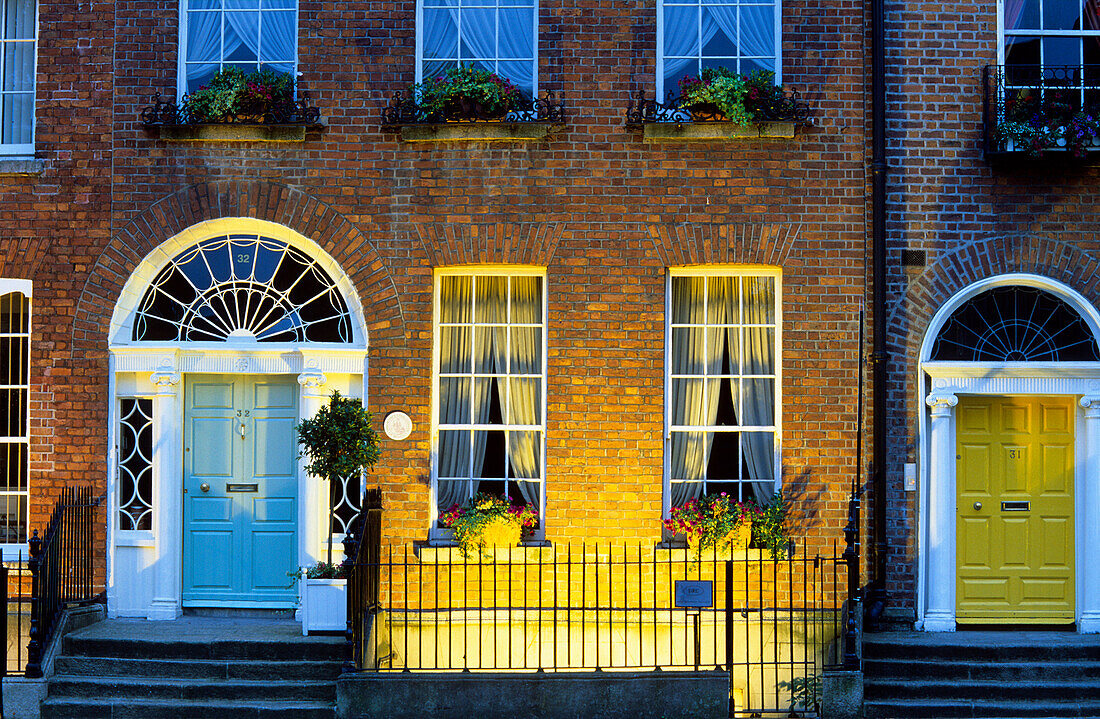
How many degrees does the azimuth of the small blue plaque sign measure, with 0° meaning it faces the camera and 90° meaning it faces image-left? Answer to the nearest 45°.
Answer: approximately 0°

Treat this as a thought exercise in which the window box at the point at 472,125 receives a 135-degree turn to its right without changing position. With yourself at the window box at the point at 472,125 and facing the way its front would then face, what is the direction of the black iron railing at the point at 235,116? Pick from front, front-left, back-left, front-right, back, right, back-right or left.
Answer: front-left

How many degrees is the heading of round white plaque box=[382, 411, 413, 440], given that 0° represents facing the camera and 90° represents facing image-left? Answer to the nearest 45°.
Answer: approximately 0°

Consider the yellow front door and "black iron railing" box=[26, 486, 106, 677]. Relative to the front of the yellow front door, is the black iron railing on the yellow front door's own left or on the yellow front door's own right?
on the yellow front door's own right
